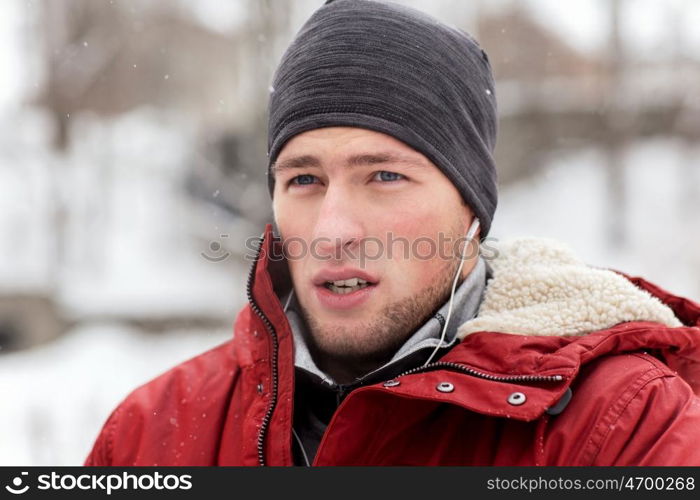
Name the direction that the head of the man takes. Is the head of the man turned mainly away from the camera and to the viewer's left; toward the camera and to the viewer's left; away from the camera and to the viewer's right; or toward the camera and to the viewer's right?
toward the camera and to the viewer's left

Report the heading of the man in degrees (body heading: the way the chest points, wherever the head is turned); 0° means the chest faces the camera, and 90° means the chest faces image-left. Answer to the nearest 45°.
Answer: approximately 45°
